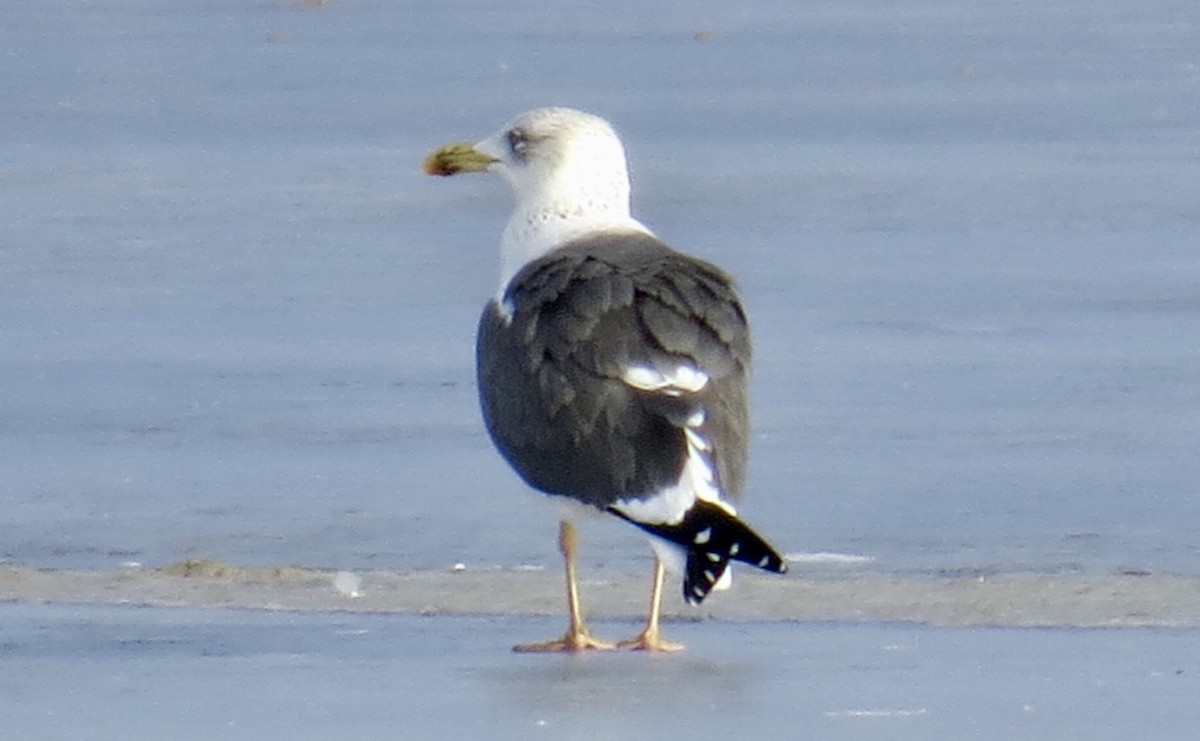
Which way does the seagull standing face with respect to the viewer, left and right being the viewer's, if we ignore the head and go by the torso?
facing away from the viewer and to the left of the viewer
